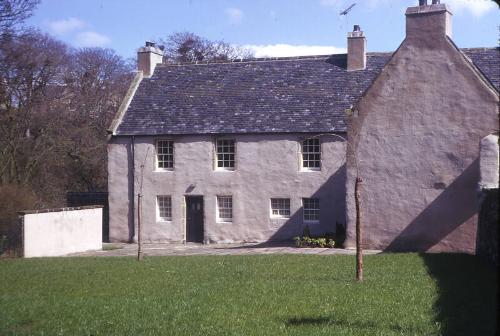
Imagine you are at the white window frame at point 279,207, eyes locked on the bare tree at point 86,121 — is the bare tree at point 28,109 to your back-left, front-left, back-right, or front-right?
front-left

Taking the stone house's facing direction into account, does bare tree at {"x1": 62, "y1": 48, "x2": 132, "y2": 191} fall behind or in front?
behind

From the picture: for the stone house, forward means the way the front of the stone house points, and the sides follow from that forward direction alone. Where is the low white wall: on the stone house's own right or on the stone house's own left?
on the stone house's own right

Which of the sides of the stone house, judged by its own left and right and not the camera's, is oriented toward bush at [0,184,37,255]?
right

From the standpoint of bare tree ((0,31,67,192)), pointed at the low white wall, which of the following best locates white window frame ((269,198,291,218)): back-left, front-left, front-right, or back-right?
front-left

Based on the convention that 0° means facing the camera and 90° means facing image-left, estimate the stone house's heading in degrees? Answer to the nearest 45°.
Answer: approximately 0°

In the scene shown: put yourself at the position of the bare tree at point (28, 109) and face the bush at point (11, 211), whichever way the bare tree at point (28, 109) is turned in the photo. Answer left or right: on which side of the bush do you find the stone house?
left

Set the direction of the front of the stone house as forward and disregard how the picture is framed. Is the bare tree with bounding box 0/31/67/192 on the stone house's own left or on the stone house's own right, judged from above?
on the stone house's own right

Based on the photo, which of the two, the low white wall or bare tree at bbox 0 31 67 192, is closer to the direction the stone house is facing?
the low white wall
